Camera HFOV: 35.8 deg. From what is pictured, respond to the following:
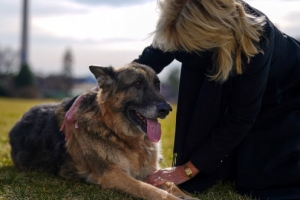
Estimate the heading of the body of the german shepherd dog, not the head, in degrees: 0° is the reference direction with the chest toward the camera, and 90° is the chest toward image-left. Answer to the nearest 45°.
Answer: approximately 315°

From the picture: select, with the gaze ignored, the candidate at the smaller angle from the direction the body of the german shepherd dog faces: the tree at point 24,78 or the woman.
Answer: the woman

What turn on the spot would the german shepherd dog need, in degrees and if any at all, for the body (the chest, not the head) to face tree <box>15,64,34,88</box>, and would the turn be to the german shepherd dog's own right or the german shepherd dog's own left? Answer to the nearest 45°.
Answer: approximately 135° to the german shepherd dog's own left

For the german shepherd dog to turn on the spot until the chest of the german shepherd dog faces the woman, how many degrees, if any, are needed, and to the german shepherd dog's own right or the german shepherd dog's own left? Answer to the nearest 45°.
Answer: approximately 45° to the german shepherd dog's own left
